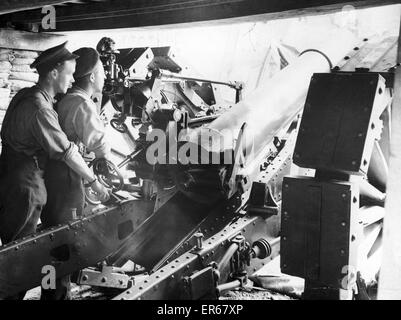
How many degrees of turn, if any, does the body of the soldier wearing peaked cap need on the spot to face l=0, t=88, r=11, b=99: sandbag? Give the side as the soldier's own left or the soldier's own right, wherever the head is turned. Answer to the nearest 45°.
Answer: approximately 90° to the soldier's own left

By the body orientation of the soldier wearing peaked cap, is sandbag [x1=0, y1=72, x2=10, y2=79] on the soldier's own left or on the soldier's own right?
on the soldier's own left

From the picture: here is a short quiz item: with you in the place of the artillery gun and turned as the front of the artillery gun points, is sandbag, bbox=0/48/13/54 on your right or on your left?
on your left

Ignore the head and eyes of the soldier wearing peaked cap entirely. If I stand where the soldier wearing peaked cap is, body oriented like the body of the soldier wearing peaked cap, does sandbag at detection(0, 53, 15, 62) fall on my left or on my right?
on my left

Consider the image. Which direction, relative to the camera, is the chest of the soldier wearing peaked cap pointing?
to the viewer's right

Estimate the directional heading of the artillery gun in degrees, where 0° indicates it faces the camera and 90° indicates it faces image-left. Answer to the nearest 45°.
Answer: approximately 225°

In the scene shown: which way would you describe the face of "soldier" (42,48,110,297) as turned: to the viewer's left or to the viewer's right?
to the viewer's right

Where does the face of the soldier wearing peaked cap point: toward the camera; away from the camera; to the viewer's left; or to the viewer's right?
to the viewer's right
